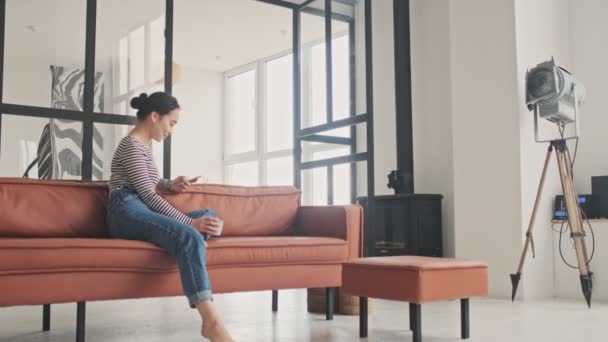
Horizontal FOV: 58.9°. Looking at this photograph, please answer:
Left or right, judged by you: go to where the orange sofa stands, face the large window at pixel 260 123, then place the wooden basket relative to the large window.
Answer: right

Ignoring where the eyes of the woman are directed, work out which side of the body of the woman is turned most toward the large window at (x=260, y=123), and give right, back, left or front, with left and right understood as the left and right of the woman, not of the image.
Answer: left

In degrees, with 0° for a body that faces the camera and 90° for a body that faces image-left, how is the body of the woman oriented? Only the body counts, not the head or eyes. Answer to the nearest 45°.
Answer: approximately 270°

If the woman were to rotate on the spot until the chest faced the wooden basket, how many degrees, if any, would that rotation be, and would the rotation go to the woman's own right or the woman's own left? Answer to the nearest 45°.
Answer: approximately 45° to the woman's own left

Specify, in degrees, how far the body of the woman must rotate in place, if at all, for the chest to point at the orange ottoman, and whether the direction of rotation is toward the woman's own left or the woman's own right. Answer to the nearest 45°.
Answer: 0° — they already face it

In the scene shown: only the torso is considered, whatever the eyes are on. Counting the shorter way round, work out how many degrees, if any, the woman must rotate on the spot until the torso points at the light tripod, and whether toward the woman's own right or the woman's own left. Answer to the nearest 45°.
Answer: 0° — they already face it

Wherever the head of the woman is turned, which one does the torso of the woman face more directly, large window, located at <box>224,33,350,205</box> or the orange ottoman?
the orange ottoman
